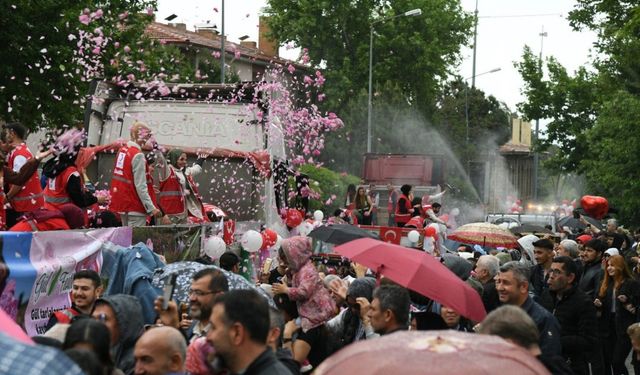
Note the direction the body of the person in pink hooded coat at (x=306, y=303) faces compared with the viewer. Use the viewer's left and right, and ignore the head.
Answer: facing to the left of the viewer

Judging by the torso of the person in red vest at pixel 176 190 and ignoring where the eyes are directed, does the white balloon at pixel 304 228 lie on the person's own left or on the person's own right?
on the person's own left

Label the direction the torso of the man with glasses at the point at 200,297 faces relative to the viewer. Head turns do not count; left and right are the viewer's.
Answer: facing the viewer and to the left of the viewer

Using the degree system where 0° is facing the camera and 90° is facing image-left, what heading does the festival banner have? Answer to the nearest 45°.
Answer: approximately 0°

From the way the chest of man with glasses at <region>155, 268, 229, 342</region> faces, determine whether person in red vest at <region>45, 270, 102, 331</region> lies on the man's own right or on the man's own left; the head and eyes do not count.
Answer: on the man's own right
